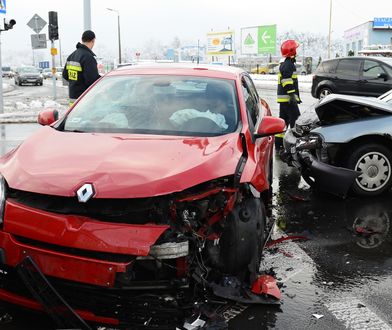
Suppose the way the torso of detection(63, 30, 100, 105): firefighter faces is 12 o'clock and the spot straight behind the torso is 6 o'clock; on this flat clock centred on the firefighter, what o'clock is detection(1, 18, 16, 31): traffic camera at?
The traffic camera is roughly at 10 o'clock from the firefighter.

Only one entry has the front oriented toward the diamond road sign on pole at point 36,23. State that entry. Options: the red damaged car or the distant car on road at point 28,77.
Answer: the distant car on road

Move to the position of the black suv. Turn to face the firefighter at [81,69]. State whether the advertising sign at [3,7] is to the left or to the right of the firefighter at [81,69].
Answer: right

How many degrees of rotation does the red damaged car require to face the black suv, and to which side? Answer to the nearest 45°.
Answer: approximately 180°

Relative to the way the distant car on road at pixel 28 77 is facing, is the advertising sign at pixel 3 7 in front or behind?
in front

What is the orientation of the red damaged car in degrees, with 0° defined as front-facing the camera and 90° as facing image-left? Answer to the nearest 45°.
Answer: approximately 45°

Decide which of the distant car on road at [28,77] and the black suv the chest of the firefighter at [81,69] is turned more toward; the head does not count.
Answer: the black suv

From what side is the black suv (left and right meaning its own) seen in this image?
right

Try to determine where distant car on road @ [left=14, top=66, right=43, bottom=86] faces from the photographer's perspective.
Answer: facing the viewer

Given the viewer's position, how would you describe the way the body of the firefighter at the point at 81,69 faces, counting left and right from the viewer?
facing away from the viewer and to the right of the viewer
